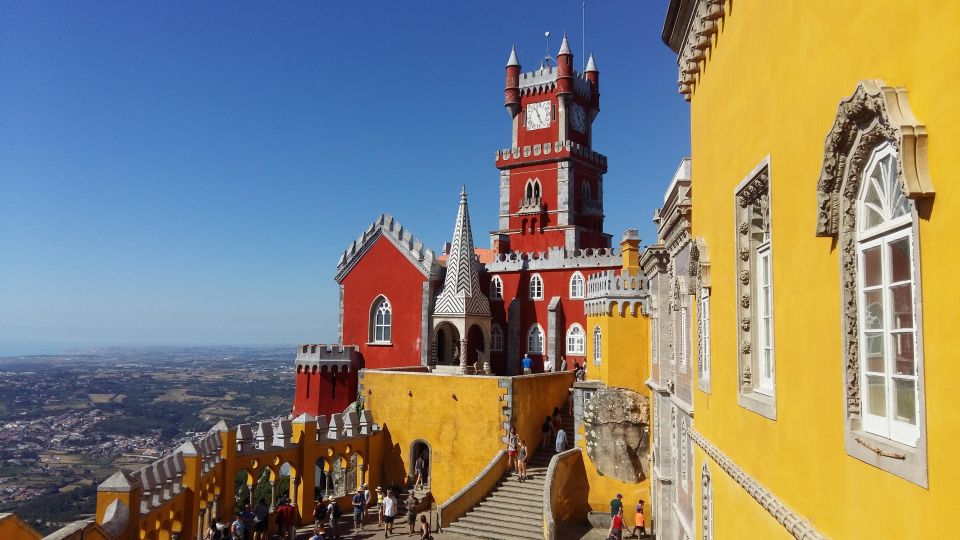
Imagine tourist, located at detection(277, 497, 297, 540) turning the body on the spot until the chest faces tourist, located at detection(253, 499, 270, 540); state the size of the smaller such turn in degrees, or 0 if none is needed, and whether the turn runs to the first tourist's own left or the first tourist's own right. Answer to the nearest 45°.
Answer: approximately 135° to the first tourist's own left

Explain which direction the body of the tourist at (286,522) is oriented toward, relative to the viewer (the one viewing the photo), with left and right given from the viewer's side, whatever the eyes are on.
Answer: facing away from the viewer

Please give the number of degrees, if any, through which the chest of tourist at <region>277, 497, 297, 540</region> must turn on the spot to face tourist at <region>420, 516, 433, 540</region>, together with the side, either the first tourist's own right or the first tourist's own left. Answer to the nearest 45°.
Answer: approximately 90° to the first tourist's own right

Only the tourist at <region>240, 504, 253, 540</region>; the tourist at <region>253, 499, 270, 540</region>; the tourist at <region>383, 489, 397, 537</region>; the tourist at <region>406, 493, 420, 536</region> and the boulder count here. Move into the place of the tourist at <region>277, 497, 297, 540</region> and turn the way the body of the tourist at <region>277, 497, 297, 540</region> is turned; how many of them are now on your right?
3

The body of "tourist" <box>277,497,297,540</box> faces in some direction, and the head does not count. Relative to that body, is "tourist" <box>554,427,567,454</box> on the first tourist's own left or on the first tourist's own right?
on the first tourist's own right

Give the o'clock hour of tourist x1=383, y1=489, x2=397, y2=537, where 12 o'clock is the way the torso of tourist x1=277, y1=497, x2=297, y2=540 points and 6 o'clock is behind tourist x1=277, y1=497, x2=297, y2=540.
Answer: tourist x1=383, y1=489, x2=397, y2=537 is roughly at 3 o'clock from tourist x1=277, y1=497, x2=297, y2=540.

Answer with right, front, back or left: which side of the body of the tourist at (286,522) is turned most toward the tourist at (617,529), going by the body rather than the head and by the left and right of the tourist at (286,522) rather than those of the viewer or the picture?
right

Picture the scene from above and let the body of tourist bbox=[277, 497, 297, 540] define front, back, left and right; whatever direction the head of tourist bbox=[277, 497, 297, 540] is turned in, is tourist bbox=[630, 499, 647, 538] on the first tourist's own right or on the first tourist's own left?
on the first tourist's own right

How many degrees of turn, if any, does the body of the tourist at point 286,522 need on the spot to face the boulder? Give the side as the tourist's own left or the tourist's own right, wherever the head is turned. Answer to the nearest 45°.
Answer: approximately 90° to the tourist's own right

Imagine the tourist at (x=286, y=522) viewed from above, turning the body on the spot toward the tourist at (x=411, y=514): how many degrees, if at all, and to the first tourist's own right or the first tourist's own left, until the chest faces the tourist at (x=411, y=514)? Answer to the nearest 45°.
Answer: approximately 90° to the first tourist's own right

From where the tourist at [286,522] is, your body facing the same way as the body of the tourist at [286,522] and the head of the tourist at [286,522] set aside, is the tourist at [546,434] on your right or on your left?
on your right

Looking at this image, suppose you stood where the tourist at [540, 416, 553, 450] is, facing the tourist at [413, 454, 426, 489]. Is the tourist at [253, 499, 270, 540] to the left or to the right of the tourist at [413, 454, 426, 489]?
left

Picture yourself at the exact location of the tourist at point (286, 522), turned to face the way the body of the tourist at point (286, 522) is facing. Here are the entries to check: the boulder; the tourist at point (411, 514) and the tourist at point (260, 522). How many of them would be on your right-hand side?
2

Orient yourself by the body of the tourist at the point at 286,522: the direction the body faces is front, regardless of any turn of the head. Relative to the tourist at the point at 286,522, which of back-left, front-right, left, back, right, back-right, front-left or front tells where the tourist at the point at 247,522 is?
back-left
